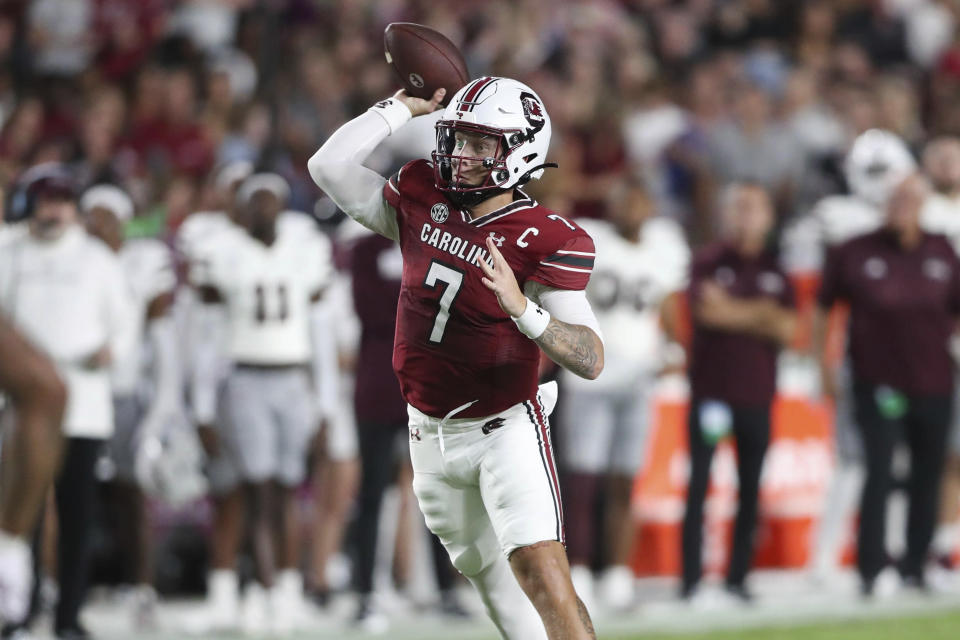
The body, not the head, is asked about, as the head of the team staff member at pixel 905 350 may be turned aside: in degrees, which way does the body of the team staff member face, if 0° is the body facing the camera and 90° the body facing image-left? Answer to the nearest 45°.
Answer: approximately 0°

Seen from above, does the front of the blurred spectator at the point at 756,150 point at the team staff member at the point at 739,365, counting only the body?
yes

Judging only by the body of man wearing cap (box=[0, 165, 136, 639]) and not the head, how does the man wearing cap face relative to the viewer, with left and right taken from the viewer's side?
facing the viewer

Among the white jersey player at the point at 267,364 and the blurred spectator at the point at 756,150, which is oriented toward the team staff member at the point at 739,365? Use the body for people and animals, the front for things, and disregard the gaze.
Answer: the blurred spectator

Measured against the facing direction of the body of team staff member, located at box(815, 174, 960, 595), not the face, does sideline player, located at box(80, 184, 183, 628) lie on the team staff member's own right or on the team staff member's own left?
on the team staff member's own right

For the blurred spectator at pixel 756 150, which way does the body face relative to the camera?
toward the camera

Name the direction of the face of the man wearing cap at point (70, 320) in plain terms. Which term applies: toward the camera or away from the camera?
toward the camera

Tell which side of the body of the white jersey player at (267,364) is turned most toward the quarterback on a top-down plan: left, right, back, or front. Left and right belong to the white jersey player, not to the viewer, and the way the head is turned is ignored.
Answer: front

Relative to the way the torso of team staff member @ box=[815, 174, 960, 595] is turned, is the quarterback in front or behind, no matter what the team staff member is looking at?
in front

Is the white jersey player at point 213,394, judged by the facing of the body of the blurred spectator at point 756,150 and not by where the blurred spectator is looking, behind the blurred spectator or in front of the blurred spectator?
in front
